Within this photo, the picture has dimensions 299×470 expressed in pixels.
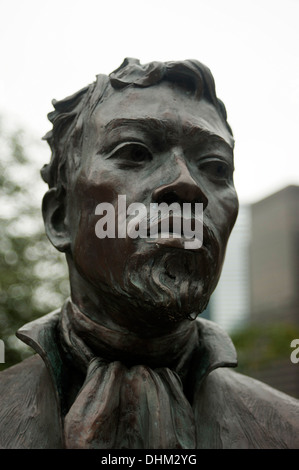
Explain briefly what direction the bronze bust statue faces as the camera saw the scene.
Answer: facing the viewer and to the right of the viewer

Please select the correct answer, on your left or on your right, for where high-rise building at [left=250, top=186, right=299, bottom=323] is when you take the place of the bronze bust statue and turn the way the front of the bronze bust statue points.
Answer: on your left

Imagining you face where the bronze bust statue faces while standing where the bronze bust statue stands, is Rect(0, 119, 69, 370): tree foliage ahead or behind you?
behind
